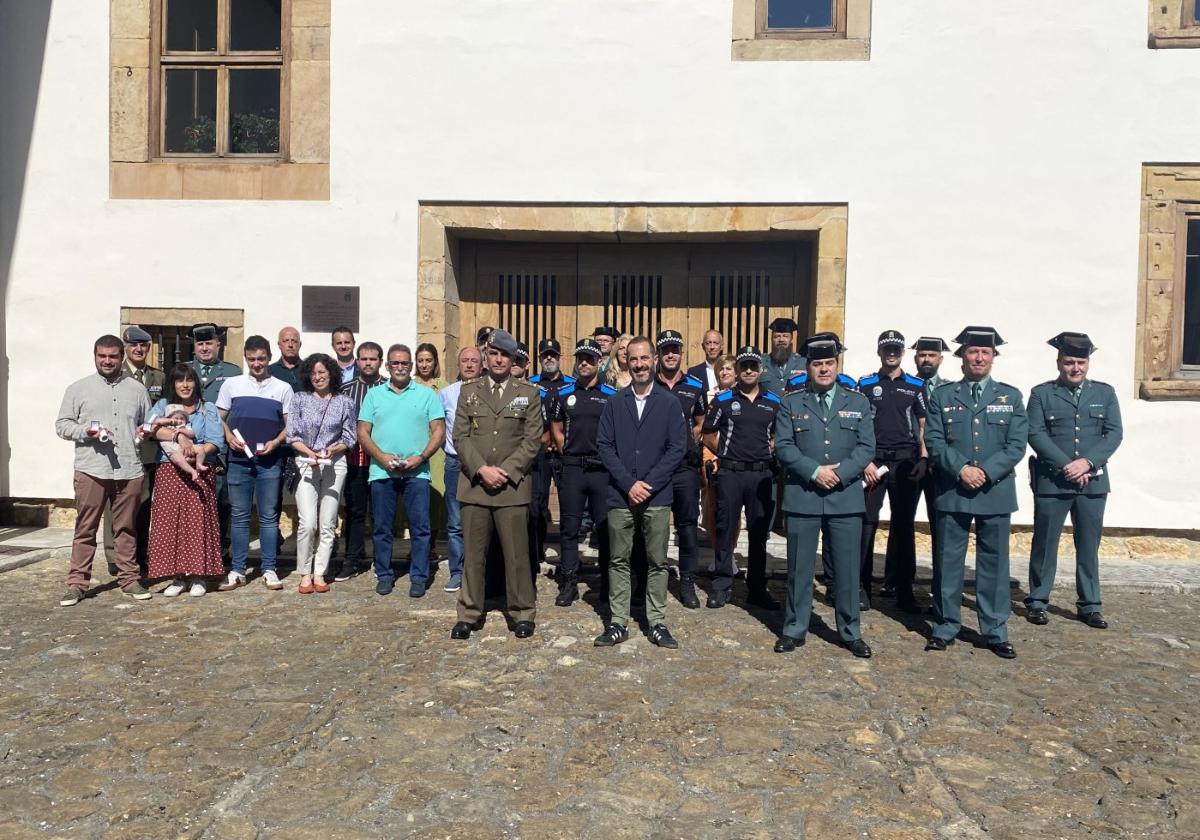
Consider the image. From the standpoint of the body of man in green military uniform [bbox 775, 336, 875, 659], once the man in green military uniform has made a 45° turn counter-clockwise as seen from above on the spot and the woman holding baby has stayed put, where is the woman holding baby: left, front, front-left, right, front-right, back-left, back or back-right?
back-right

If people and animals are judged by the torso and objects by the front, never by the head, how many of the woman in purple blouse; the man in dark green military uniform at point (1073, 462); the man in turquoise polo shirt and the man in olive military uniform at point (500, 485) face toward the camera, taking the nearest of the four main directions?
4

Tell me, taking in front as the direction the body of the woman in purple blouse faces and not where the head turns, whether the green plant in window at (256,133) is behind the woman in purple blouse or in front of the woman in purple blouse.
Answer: behind

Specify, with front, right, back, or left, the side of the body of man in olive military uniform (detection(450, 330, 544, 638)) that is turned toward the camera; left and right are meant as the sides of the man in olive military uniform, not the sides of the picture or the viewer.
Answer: front

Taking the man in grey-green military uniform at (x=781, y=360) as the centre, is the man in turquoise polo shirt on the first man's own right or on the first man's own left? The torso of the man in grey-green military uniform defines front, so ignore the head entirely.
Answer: on the first man's own right

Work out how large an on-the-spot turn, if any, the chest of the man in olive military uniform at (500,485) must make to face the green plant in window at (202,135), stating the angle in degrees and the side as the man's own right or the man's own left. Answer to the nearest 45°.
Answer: approximately 135° to the man's own right

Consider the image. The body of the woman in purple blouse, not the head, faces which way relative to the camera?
toward the camera

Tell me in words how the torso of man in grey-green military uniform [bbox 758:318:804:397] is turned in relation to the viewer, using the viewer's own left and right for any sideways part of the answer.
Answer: facing the viewer

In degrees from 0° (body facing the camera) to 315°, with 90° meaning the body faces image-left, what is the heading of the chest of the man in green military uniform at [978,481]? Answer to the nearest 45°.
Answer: approximately 0°

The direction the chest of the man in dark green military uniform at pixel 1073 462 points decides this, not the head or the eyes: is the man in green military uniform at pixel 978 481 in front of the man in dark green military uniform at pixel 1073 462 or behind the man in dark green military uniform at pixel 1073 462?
in front
